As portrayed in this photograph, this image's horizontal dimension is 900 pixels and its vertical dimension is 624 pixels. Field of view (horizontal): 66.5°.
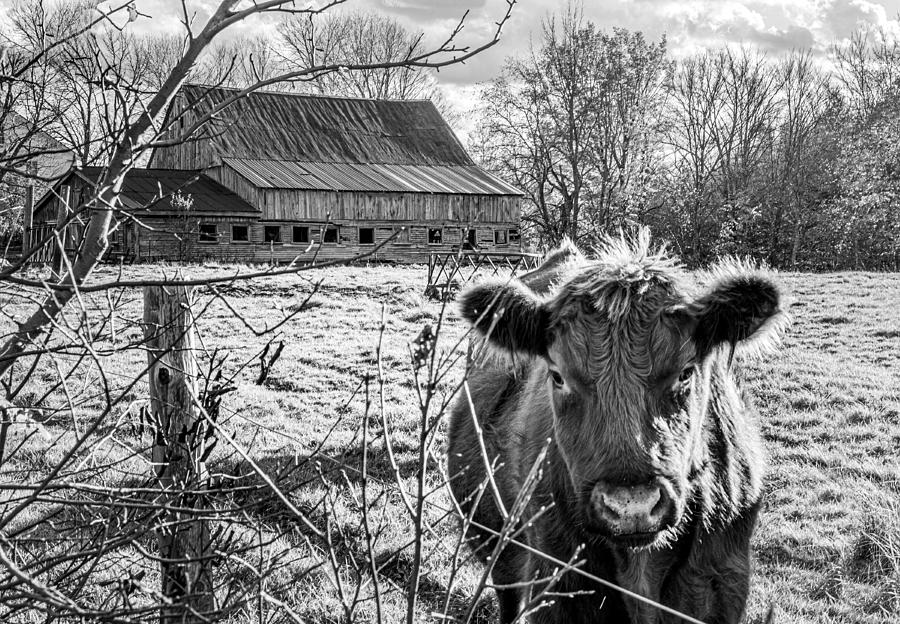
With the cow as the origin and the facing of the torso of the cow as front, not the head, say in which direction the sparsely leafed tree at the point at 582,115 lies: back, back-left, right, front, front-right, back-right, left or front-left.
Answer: back

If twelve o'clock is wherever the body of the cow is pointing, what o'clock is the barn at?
The barn is roughly at 5 o'clock from the cow.

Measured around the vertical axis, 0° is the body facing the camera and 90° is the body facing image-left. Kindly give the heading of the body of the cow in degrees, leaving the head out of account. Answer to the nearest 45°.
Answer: approximately 0°
